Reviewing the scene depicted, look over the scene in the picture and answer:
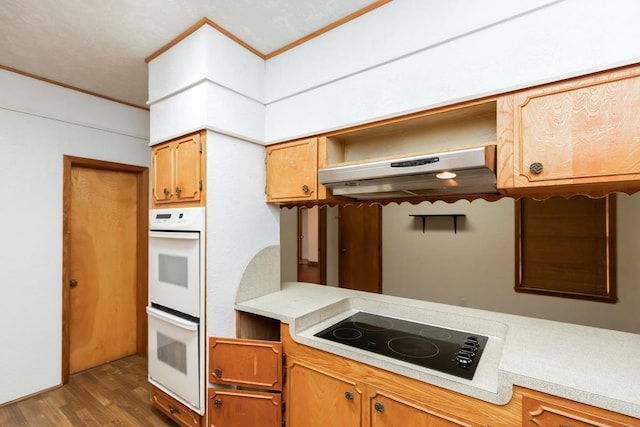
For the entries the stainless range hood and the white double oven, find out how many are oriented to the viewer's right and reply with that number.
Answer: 0

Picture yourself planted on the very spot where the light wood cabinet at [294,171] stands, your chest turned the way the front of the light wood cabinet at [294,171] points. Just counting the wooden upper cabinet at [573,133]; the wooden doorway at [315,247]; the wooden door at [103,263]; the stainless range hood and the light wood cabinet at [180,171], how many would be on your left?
2

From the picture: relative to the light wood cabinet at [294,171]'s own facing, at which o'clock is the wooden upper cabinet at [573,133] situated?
The wooden upper cabinet is roughly at 9 o'clock from the light wood cabinet.

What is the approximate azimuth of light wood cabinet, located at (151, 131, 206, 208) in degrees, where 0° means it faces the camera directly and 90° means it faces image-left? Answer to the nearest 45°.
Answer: approximately 45°

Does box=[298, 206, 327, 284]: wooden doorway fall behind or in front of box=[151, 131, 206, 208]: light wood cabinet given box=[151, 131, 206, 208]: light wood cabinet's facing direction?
behind

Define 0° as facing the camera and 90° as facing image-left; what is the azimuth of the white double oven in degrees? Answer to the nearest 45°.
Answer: approximately 45°

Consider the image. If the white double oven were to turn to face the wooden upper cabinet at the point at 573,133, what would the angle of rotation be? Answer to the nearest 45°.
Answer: approximately 90° to its left

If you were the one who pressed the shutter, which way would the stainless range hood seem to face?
facing the viewer and to the left of the viewer

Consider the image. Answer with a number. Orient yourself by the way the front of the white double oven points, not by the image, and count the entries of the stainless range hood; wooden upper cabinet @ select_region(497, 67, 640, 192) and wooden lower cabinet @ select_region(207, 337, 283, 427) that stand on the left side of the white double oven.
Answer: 3

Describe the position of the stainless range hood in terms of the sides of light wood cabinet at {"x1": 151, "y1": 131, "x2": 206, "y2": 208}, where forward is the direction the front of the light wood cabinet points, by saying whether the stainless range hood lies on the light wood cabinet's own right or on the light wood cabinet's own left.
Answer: on the light wood cabinet's own left

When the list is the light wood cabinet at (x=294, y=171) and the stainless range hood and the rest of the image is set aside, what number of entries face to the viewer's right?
0
